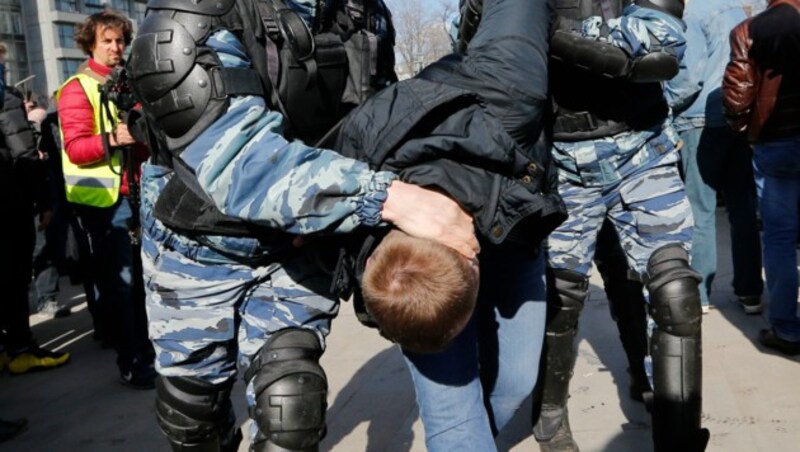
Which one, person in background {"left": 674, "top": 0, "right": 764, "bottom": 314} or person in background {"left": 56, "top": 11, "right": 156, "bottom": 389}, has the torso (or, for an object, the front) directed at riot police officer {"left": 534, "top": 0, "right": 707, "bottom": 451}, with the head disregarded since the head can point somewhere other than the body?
person in background {"left": 56, "top": 11, "right": 156, "bottom": 389}

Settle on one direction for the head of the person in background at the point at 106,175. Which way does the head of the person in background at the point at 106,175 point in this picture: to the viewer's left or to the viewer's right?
to the viewer's right

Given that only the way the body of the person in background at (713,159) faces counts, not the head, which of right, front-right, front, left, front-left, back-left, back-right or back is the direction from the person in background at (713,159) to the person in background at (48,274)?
left

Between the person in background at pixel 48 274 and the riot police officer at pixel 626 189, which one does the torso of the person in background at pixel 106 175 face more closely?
the riot police officer

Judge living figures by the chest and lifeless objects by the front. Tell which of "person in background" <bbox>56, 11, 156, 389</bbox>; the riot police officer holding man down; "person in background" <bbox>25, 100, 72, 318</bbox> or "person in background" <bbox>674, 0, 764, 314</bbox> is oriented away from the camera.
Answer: "person in background" <bbox>674, 0, 764, 314</bbox>

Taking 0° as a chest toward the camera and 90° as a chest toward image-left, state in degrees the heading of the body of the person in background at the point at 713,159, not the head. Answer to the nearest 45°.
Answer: approximately 180°
